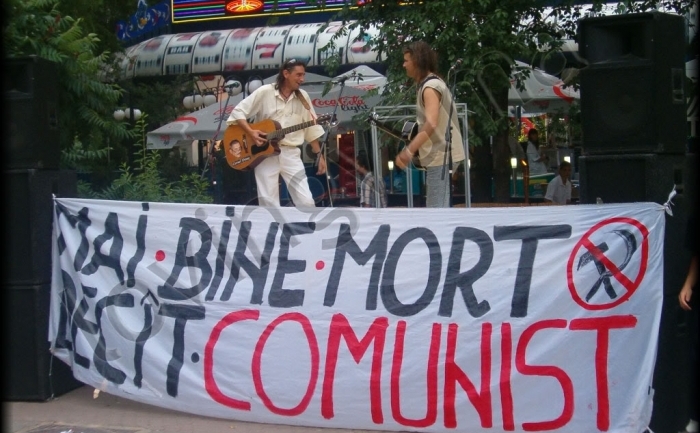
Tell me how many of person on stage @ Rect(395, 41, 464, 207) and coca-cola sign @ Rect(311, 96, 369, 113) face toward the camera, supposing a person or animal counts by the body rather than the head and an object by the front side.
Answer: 1

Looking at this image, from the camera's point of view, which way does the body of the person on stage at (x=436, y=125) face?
to the viewer's left

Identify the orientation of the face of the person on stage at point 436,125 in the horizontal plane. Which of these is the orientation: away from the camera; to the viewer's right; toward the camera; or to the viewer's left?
to the viewer's left

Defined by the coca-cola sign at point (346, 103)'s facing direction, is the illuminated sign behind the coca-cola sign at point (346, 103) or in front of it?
behind

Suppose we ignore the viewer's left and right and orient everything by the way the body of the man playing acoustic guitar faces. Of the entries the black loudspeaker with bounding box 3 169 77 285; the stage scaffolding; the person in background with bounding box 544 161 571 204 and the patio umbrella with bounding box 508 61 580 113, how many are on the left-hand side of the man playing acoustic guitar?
3

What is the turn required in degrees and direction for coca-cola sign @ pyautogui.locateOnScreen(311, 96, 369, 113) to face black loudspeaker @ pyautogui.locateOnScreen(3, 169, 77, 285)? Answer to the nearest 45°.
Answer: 0° — it already faces it

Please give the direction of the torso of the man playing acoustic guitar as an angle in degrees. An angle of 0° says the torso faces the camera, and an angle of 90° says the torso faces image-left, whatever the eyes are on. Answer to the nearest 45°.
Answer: approximately 315°

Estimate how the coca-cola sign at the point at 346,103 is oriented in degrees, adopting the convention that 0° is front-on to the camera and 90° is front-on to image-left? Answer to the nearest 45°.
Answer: approximately 0°

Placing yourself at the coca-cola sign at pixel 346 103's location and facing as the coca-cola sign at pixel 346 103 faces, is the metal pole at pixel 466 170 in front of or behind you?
in front

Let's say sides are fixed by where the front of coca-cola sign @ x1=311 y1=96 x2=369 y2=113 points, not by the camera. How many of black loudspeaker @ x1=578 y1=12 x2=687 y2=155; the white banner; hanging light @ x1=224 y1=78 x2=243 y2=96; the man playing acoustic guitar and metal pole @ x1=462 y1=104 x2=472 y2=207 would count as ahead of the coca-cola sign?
4
